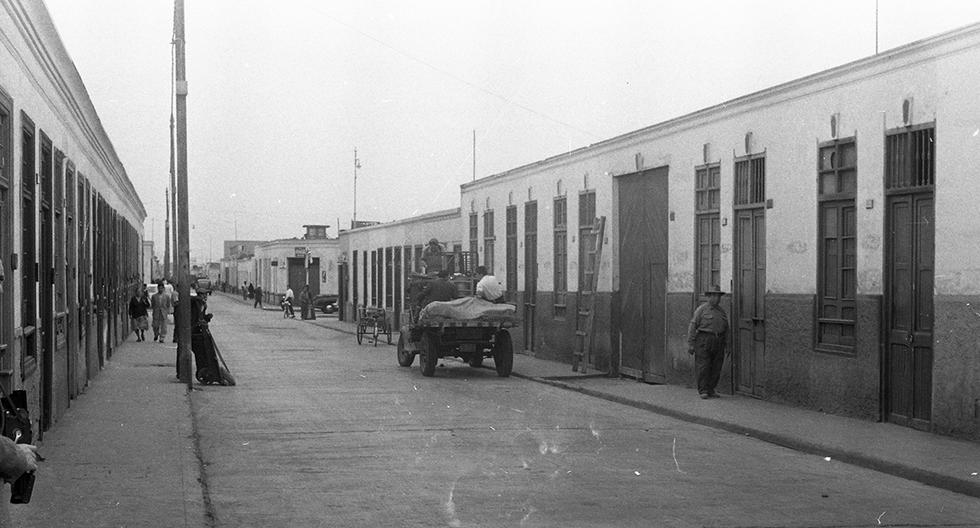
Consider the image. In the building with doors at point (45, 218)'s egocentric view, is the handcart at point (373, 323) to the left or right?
on its left

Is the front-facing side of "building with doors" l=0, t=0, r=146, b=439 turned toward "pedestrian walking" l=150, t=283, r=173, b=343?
no

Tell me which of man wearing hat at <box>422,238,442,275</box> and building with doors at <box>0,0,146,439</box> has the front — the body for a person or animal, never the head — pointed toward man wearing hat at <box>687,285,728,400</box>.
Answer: the building with doors

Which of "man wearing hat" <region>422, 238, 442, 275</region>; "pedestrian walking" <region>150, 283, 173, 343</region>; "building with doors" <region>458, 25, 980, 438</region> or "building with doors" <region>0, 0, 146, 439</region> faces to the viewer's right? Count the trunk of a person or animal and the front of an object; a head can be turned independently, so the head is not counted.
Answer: "building with doors" <region>0, 0, 146, 439</region>

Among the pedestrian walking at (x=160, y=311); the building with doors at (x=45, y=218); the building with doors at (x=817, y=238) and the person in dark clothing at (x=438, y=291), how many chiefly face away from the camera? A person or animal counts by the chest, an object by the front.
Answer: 1

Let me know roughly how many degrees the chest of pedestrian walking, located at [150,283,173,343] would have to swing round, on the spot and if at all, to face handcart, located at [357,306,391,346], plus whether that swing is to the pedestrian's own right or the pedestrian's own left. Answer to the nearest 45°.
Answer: approximately 90° to the pedestrian's own left

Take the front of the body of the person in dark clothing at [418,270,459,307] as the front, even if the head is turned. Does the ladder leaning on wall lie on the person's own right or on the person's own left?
on the person's own right

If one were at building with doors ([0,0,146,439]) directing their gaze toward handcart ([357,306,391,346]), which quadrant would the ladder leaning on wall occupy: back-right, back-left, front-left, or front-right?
front-right

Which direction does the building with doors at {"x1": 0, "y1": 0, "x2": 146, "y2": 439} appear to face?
to the viewer's right

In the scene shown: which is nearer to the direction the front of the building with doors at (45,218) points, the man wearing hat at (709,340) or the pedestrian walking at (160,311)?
the man wearing hat

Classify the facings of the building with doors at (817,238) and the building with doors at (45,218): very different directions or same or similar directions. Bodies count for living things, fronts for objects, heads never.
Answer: very different directions

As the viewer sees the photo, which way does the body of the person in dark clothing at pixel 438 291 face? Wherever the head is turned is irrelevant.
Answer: away from the camera

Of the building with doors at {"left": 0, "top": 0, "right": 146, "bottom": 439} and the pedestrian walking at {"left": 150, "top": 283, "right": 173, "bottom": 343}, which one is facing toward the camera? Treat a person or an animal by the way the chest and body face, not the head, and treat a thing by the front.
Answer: the pedestrian walking

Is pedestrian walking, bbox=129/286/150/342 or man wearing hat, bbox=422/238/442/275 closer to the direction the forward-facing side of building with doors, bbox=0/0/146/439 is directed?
the man wearing hat

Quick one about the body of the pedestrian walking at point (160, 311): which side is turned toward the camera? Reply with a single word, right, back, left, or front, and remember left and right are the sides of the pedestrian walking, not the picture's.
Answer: front

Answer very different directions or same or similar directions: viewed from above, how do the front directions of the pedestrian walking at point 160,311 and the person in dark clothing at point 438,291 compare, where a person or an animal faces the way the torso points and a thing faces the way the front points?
very different directions
